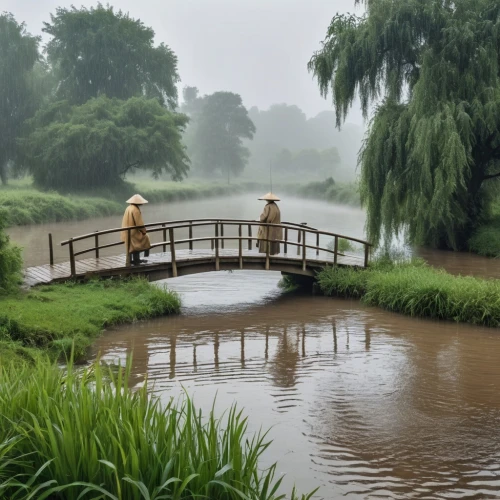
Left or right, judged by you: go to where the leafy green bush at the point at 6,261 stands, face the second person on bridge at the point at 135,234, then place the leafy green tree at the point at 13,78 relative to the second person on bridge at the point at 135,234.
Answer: left

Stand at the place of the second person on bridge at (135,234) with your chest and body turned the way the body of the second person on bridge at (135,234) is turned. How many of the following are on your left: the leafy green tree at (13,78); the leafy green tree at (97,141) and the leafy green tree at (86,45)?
3

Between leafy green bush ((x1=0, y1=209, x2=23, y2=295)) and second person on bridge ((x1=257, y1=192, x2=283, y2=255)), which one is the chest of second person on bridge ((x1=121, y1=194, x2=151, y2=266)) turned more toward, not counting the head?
the second person on bridge

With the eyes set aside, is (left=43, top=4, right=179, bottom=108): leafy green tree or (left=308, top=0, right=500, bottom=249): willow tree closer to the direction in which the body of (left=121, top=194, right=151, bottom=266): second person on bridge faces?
the willow tree

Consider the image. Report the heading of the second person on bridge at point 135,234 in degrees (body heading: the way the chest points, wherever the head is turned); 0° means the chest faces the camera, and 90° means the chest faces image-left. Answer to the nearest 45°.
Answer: approximately 270°

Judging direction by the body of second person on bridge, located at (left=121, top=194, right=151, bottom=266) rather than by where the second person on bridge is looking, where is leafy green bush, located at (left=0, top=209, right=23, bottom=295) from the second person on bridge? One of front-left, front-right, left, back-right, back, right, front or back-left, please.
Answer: back-right

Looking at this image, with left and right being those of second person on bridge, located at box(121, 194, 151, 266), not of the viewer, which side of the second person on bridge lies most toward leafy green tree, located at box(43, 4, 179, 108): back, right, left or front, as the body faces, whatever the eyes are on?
left

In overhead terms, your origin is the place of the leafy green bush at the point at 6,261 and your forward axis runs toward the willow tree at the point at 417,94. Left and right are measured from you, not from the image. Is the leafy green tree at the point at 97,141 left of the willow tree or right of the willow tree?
left

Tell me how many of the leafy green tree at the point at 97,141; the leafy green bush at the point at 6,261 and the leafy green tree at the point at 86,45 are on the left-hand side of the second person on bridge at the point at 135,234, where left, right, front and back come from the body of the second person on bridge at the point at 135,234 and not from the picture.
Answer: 2

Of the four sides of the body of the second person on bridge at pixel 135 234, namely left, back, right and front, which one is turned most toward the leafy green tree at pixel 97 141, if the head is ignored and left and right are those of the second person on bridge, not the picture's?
left

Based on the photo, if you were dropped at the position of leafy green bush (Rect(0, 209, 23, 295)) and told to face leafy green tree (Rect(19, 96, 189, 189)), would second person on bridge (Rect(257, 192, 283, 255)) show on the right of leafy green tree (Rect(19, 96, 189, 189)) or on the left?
right
